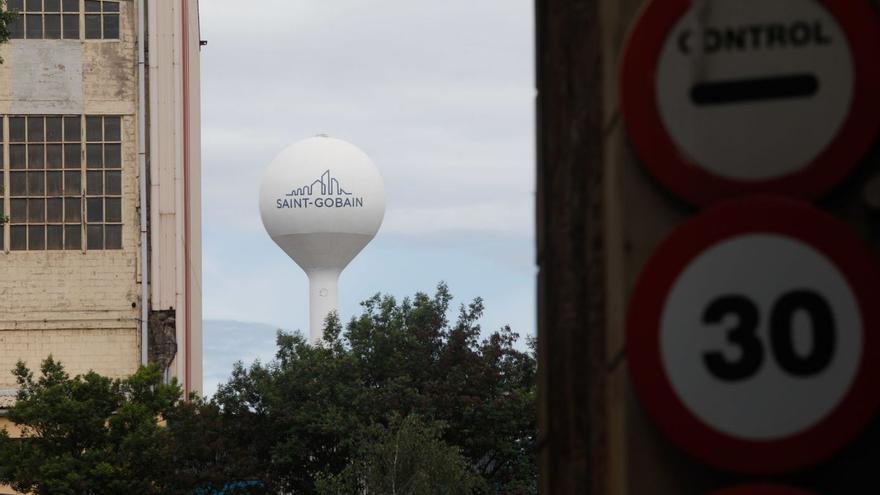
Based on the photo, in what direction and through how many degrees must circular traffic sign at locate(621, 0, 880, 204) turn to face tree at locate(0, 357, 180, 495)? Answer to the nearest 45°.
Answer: approximately 135° to its right

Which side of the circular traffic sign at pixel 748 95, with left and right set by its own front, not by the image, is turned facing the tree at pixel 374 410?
back

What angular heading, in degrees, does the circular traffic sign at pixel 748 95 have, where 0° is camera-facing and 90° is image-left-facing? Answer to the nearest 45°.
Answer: approximately 0°

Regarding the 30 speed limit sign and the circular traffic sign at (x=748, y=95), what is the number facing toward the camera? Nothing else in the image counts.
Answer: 2

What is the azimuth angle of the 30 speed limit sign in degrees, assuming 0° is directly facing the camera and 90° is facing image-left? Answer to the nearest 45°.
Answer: approximately 0°

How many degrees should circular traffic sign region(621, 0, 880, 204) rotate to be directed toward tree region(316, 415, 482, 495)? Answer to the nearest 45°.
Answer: approximately 180°
